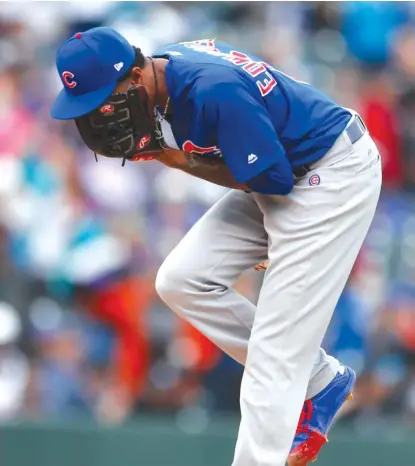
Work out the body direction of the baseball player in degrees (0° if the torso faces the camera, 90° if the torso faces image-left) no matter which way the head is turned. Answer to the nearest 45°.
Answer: approximately 90°
